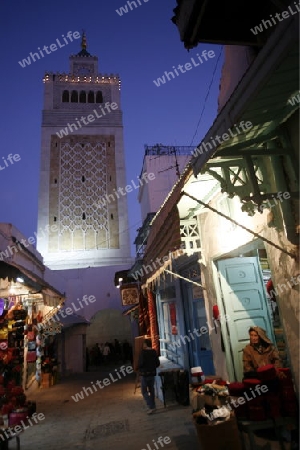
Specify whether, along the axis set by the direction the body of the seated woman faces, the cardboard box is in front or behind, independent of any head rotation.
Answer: in front

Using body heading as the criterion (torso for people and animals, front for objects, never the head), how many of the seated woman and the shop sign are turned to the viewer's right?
0

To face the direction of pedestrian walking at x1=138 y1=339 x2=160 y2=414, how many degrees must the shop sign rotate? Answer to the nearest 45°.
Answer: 0° — it already faces them

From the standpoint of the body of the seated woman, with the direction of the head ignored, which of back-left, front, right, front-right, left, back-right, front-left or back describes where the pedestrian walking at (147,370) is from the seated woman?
right

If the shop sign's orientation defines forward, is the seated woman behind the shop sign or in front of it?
in front

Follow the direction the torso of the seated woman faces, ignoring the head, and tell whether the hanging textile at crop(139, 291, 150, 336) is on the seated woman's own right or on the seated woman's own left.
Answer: on the seated woman's own right

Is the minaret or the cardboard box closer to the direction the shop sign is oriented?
the cardboard box

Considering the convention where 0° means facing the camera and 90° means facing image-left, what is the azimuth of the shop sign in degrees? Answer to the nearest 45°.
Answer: approximately 0°

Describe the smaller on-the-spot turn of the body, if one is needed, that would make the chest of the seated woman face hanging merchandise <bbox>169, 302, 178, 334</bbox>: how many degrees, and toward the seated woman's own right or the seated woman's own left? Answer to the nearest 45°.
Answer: approximately 90° to the seated woman's own right

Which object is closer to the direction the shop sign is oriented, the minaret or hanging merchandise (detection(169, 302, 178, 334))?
the hanging merchandise

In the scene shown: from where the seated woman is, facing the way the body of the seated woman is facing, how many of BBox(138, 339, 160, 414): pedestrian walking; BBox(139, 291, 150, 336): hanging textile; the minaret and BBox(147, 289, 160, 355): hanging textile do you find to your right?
4

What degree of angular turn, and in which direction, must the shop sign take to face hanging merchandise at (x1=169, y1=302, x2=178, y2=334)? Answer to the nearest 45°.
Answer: approximately 45° to its left

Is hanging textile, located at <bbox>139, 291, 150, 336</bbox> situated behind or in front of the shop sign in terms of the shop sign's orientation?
in front

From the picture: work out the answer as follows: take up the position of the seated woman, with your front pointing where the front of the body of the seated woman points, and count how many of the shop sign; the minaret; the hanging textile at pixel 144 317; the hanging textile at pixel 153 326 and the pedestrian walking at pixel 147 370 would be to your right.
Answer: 5

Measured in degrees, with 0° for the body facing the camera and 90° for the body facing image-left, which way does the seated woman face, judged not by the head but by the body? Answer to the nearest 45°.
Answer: approximately 45°

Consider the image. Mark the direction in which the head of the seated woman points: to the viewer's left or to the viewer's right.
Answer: to the viewer's left
